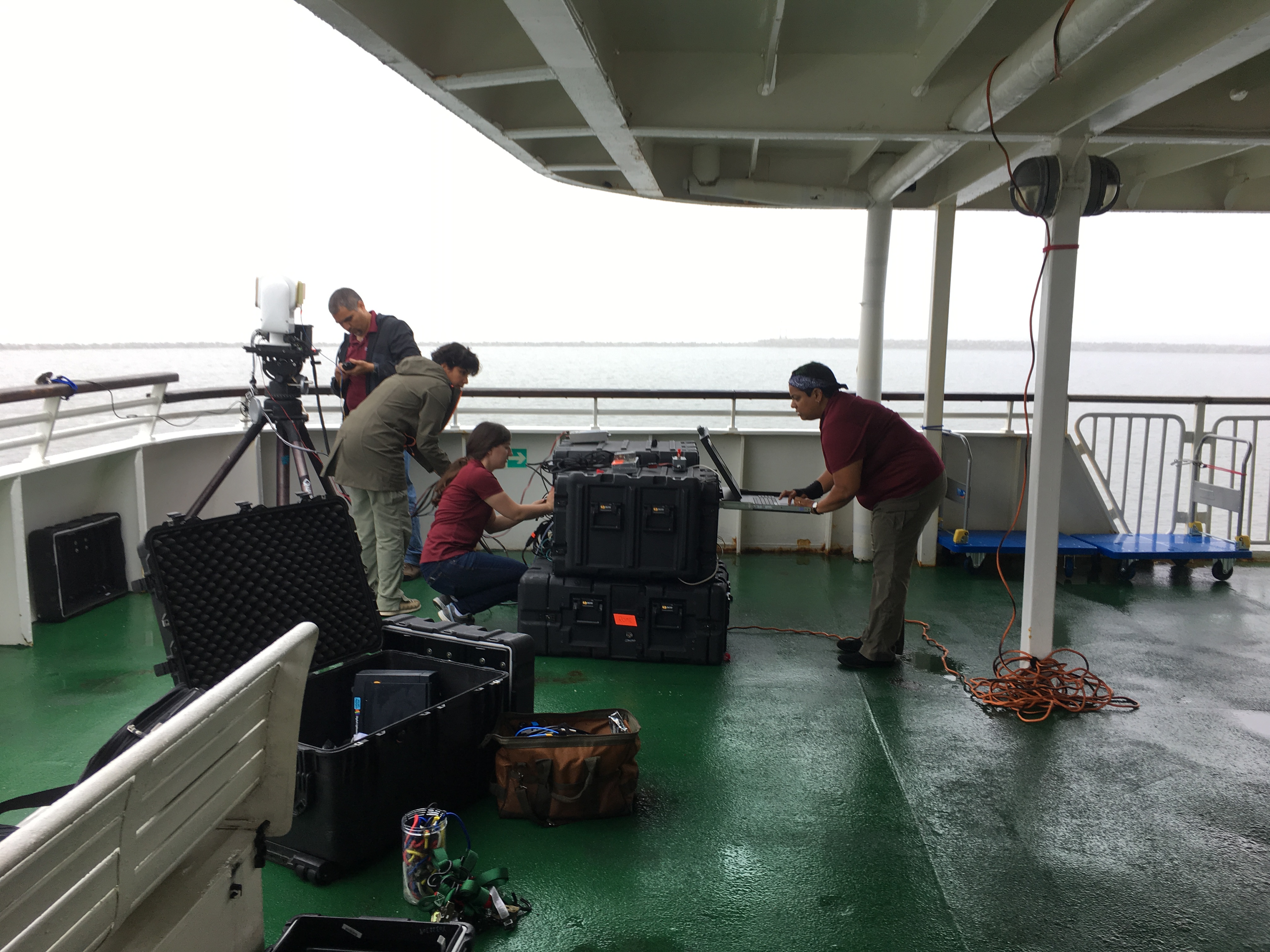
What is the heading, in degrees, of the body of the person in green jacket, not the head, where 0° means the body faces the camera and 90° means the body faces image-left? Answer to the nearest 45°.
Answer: approximately 270°

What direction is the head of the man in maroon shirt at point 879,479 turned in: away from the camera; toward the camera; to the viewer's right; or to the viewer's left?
to the viewer's left

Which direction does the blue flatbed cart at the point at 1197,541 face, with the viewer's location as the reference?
facing to the left of the viewer

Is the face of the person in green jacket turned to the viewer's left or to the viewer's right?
to the viewer's right

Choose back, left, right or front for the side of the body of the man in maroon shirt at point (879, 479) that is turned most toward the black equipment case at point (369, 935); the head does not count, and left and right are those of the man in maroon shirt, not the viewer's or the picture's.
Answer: left

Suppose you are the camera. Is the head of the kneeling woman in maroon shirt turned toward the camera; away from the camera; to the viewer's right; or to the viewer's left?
to the viewer's right

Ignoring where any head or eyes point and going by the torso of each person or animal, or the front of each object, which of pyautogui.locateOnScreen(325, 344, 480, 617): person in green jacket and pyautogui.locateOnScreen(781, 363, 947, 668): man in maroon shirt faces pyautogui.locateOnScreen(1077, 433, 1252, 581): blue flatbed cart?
the person in green jacket

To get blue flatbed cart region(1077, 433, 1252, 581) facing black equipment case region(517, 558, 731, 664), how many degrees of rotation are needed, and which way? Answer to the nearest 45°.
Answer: approximately 45° to its left

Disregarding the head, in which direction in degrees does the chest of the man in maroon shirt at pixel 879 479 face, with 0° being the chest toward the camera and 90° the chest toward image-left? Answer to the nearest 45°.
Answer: approximately 90°

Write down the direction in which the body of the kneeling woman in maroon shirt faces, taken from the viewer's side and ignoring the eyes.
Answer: to the viewer's right

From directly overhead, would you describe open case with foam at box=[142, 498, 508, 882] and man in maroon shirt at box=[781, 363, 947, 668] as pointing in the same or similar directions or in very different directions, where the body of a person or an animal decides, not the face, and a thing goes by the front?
very different directions

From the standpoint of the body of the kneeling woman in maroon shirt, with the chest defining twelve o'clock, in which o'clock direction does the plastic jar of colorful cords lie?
The plastic jar of colorful cords is roughly at 3 o'clock from the kneeling woman in maroon shirt.
